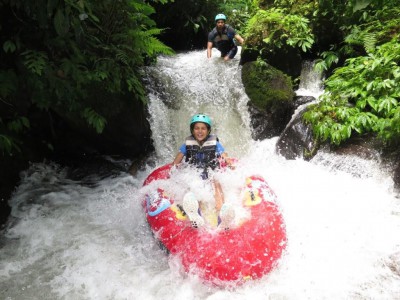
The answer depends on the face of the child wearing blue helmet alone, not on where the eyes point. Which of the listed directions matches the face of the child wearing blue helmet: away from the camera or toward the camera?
toward the camera

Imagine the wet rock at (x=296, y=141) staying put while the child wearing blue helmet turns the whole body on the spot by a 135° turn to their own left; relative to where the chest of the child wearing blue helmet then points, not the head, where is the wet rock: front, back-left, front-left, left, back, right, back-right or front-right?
front

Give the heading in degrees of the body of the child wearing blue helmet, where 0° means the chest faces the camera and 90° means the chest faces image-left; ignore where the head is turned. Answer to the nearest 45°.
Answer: approximately 0°

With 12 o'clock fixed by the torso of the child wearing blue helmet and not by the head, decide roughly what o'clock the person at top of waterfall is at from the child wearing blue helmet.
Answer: The person at top of waterfall is roughly at 6 o'clock from the child wearing blue helmet.

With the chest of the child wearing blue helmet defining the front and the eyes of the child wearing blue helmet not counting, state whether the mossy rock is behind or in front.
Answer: behind
